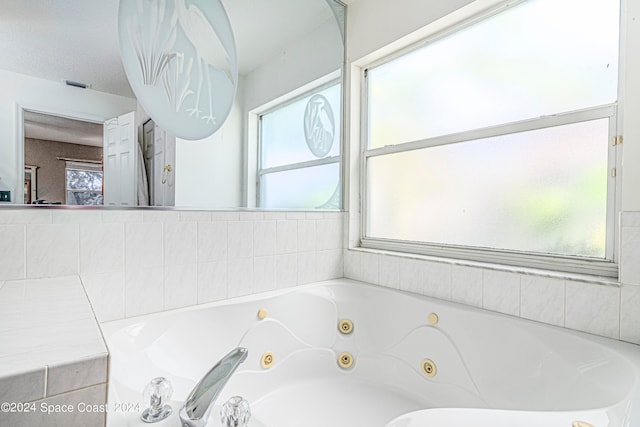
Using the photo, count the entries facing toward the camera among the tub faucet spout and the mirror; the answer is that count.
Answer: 1

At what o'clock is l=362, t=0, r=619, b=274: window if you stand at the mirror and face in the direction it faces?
The window is roughly at 10 o'clock from the mirror.

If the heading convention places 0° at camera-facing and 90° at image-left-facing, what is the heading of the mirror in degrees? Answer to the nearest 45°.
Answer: approximately 0°

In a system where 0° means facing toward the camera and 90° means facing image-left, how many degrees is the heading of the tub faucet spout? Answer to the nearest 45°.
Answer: approximately 225°

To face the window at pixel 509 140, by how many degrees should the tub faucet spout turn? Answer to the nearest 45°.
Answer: approximately 45° to its right
